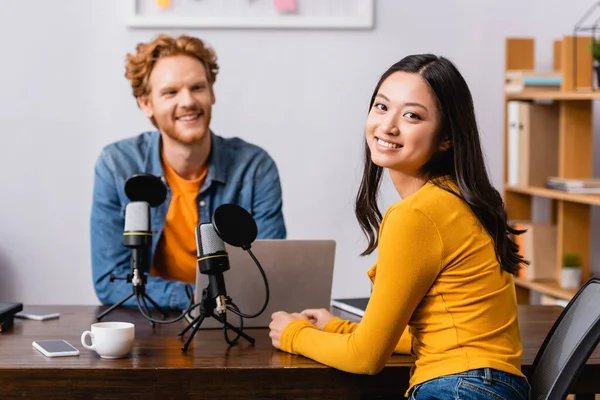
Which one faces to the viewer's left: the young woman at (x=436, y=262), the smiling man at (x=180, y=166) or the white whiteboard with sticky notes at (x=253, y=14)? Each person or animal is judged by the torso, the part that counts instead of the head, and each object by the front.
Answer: the young woman

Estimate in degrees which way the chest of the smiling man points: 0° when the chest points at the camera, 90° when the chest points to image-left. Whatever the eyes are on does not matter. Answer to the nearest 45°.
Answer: approximately 0°

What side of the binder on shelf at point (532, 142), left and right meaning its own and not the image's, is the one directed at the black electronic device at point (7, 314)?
front

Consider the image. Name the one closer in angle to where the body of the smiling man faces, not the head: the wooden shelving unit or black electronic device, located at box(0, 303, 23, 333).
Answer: the black electronic device

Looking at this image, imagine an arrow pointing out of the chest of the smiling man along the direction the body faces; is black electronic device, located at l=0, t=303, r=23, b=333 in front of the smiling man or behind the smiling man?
in front

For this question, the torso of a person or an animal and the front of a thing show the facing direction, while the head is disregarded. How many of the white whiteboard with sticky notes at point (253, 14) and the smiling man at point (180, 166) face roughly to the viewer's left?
0

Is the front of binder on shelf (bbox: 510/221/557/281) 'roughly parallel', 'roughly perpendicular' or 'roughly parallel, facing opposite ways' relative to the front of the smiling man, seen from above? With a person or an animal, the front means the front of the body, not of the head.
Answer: roughly perpendicular

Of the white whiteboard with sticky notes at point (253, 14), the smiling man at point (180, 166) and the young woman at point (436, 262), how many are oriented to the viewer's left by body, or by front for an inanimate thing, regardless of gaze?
1

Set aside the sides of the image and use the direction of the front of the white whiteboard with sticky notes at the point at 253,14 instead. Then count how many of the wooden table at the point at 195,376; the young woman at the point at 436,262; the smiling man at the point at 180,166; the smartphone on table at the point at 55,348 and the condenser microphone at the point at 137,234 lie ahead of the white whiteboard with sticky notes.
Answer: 5

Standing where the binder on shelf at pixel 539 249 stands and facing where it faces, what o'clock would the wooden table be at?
The wooden table is roughly at 11 o'clock from the binder on shelf.

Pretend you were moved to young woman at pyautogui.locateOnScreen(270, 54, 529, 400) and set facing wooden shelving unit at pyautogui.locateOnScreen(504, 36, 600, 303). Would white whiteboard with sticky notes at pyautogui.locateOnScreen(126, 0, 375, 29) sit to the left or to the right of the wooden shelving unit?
left
